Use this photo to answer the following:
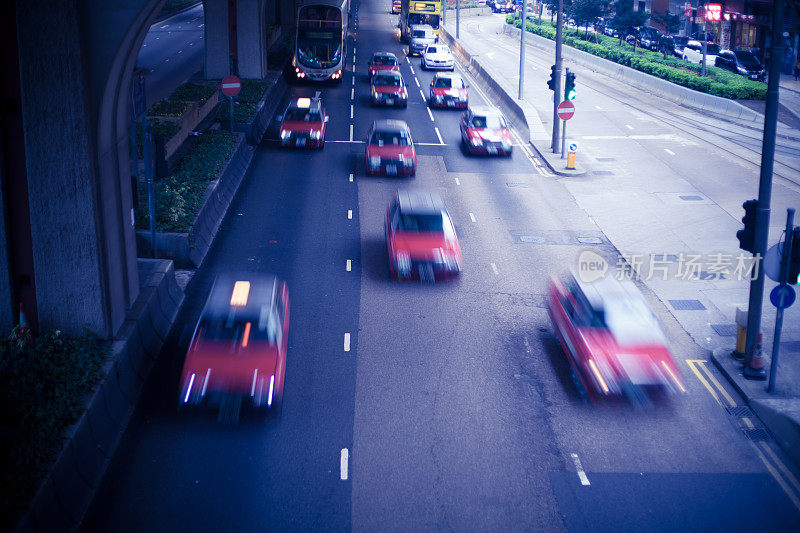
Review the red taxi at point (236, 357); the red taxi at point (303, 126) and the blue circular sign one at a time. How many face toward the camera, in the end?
3

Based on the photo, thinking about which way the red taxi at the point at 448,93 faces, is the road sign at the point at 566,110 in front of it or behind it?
in front

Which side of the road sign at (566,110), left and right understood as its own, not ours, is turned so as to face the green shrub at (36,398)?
front

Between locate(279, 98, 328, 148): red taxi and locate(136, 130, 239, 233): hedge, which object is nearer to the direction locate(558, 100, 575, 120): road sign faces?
the hedge

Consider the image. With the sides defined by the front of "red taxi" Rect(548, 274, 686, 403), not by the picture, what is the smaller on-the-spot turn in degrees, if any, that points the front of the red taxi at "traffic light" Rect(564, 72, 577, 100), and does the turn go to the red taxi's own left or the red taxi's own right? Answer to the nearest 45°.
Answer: approximately 135° to the red taxi's own left

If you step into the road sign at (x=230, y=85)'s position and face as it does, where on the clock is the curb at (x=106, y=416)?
The curb is roughly at 12 o'clock from the road sign.

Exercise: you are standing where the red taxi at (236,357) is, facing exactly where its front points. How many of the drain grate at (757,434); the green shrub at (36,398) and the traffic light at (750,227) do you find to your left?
2
